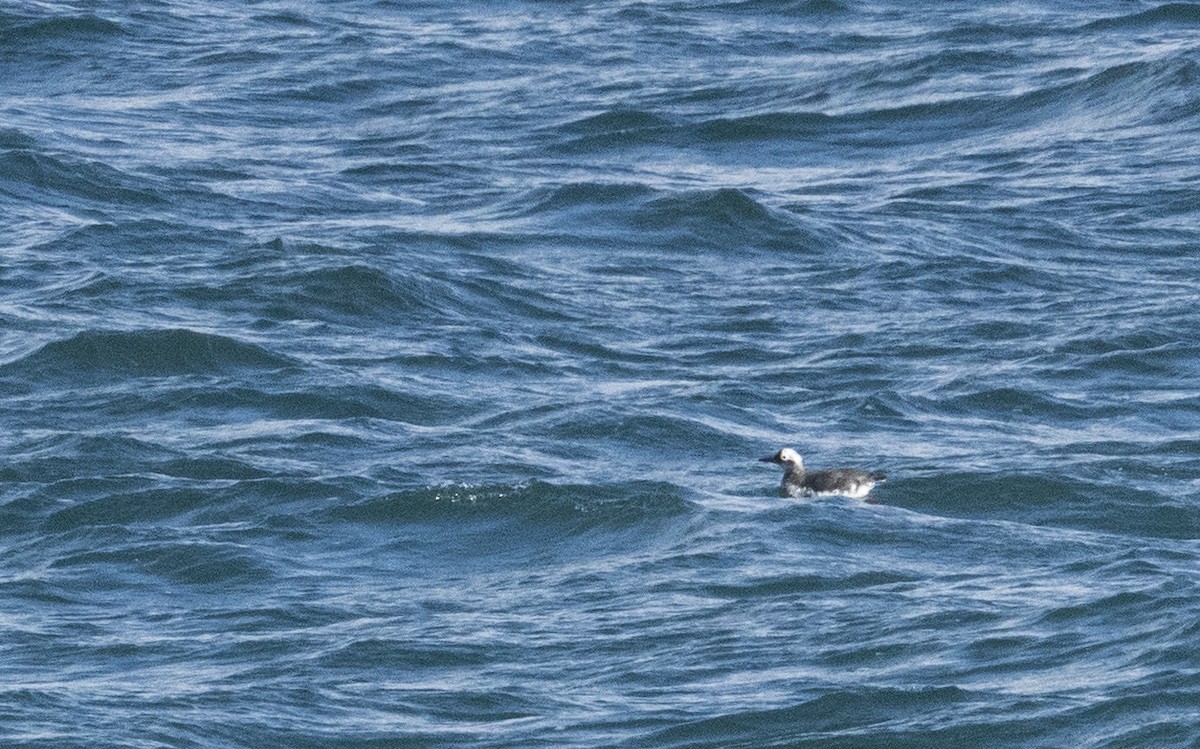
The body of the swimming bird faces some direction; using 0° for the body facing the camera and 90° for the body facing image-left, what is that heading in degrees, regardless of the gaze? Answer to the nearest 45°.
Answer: approximately 90°
